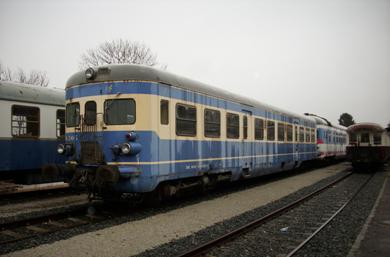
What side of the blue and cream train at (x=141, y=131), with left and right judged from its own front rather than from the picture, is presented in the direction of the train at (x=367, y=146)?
back

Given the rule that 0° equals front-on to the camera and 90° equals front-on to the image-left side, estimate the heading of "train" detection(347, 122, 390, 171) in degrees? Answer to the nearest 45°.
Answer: approximately 0°

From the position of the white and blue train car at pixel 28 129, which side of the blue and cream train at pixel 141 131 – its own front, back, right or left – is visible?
right

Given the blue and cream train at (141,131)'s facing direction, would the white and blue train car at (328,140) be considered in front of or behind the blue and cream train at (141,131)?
behind

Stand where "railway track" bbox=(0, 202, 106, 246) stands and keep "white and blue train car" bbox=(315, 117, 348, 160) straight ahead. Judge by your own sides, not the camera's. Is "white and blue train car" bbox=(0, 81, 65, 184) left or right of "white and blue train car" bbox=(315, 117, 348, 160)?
left

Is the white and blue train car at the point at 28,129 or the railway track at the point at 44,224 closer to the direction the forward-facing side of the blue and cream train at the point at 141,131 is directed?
the railway track

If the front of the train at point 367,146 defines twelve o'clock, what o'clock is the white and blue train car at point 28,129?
The white and blue train car is roughly at 1 o'clock from the train.
